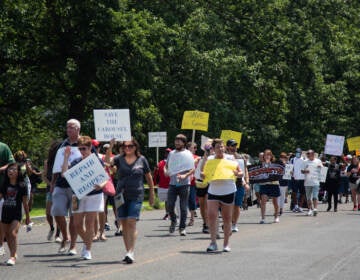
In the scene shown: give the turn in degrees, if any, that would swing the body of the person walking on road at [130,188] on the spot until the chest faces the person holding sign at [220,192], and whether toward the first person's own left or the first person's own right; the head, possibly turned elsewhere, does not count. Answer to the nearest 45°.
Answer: approximately 135° to the first person's own left

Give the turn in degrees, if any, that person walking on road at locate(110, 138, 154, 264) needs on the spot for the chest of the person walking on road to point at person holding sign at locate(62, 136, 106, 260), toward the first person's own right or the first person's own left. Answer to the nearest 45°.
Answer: approximately 90° to the first person's own right

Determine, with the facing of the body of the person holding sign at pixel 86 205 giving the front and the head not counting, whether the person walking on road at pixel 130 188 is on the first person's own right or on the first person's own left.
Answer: on the first person's own left

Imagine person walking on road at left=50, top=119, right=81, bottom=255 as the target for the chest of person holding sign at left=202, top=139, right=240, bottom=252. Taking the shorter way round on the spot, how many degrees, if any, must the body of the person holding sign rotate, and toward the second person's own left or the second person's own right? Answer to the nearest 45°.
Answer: approximately 90° to the second person's own right

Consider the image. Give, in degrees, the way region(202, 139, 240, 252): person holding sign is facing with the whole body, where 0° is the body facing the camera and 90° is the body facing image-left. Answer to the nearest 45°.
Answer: approximately 0°

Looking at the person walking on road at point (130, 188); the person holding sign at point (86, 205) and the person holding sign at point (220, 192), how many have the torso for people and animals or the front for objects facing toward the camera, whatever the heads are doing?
3

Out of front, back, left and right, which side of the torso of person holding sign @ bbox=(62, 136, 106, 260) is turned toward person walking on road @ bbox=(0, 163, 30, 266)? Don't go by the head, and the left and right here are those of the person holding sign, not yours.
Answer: right

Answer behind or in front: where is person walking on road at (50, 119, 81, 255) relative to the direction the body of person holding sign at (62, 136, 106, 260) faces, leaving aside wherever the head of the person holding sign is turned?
behind

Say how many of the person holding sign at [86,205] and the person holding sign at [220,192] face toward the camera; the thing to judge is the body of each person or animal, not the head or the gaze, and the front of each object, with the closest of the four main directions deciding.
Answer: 2
